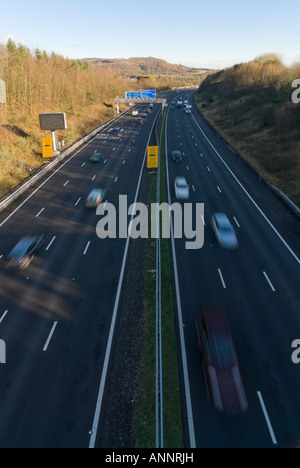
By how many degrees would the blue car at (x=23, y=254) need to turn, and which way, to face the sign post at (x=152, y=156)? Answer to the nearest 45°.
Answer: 0° — it already faces it

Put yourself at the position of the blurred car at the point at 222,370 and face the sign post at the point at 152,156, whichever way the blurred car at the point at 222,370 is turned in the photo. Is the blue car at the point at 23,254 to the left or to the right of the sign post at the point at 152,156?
left

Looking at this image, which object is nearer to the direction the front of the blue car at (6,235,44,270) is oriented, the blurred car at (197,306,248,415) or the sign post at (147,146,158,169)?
the sign post

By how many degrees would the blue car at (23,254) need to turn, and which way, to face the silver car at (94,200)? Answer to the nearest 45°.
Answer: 0° — it already faces it

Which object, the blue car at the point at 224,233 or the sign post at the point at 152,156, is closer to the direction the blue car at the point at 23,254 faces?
the sign post

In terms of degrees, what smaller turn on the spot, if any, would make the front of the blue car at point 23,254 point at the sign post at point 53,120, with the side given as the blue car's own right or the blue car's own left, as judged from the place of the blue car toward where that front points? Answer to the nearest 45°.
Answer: approximately 45° to the blue car's own left

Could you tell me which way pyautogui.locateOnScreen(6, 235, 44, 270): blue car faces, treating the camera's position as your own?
facing away from the viewer and to the right of the viewer

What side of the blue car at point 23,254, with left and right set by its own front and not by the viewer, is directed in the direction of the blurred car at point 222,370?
right

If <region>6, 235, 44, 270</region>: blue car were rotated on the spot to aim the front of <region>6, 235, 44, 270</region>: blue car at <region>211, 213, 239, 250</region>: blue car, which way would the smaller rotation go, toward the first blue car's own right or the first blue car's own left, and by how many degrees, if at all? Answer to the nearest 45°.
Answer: approximately 45° to the first blue car's own right

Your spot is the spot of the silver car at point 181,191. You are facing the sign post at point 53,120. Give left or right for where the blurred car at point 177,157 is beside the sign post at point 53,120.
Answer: right
